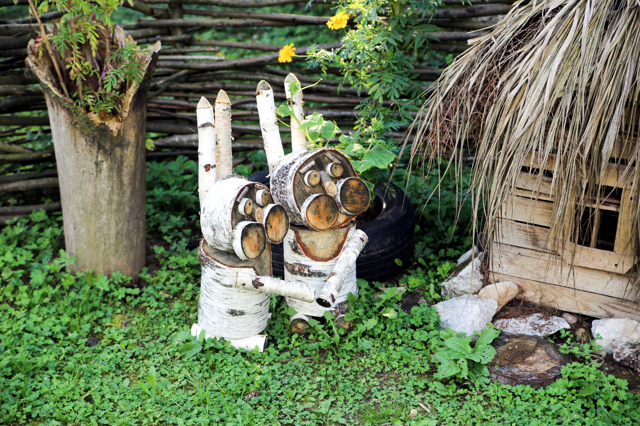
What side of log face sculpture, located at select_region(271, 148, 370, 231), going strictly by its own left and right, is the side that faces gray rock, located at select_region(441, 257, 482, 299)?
left

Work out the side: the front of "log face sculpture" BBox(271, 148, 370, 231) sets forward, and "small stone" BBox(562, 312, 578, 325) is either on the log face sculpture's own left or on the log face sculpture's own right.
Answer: on the log face sculpture's own left

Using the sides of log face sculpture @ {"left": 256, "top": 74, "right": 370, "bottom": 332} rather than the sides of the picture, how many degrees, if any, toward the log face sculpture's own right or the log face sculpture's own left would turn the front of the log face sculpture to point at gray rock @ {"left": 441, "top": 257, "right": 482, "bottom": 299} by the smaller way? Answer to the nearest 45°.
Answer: approximately 45° to the log face sculpture's own left

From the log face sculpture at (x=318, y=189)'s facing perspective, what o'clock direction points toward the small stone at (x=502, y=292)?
The small stone is roughly at 10 o'clock from the log face sculpture.

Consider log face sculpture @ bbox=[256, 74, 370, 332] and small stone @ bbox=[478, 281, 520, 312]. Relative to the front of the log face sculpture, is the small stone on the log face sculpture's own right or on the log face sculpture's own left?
on the log face sculpture's own left

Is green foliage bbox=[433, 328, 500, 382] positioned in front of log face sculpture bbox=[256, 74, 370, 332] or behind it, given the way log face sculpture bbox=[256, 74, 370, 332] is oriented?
in front

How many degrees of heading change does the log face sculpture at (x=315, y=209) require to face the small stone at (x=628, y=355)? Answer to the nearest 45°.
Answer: approximately 45° to its left

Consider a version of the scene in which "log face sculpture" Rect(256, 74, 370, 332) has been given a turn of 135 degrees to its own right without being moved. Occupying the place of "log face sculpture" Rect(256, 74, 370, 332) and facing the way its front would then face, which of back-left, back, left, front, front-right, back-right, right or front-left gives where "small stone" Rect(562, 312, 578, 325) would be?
back

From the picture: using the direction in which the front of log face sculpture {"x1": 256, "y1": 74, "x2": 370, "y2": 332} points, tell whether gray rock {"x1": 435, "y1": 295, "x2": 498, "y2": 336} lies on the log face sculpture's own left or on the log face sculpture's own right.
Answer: on the log face sculpture's own left

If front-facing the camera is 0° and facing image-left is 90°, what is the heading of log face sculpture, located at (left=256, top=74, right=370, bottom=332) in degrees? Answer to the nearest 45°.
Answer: approximately 315°

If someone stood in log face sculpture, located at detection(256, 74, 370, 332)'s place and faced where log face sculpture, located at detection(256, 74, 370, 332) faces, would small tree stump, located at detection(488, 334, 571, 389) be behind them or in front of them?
in front
